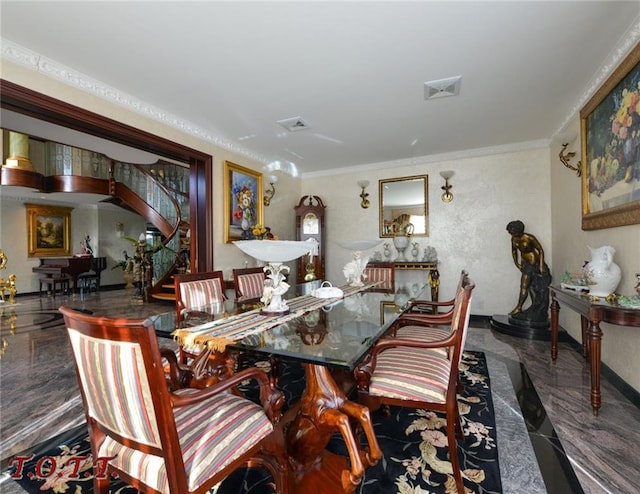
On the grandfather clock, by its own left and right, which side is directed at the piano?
right

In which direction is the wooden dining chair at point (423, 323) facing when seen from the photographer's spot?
facing to the left of the viewer

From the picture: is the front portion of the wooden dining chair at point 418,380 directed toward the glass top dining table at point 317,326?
yes

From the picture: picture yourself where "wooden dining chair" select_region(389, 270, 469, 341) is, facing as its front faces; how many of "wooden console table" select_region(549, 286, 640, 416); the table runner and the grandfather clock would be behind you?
1

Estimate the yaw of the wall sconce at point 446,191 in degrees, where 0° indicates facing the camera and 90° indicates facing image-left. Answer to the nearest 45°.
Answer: approximately 0°

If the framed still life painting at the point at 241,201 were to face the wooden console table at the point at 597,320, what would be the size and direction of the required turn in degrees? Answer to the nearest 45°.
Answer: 0° — it already faces it

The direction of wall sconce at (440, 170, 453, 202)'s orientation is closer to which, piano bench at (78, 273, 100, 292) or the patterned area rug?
the patterned area rug

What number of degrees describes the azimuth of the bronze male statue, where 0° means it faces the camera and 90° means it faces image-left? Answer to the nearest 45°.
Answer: approximately 45°

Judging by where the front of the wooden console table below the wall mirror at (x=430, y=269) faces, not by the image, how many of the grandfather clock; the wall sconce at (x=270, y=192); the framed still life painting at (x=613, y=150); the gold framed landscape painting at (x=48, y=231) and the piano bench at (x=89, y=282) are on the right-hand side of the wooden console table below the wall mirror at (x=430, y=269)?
4

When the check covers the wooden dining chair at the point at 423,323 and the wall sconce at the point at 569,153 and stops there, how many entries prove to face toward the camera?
0

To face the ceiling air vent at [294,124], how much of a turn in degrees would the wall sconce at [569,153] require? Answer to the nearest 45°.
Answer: approximately 45° to its left

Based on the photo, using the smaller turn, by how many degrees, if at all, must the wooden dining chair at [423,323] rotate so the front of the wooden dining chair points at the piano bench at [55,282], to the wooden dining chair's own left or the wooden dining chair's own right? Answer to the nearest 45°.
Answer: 0° — it already faces it

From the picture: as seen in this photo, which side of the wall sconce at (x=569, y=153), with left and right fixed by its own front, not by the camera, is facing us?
left

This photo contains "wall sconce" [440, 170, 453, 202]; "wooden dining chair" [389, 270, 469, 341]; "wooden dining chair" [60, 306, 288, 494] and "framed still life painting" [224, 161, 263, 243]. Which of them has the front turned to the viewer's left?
"wooden dining chair" [389, 270, 469, 341]

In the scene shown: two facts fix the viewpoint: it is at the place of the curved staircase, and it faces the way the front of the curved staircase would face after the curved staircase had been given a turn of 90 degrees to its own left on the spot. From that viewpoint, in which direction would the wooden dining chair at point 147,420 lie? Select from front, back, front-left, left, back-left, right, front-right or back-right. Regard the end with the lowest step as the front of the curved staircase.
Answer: front-right
